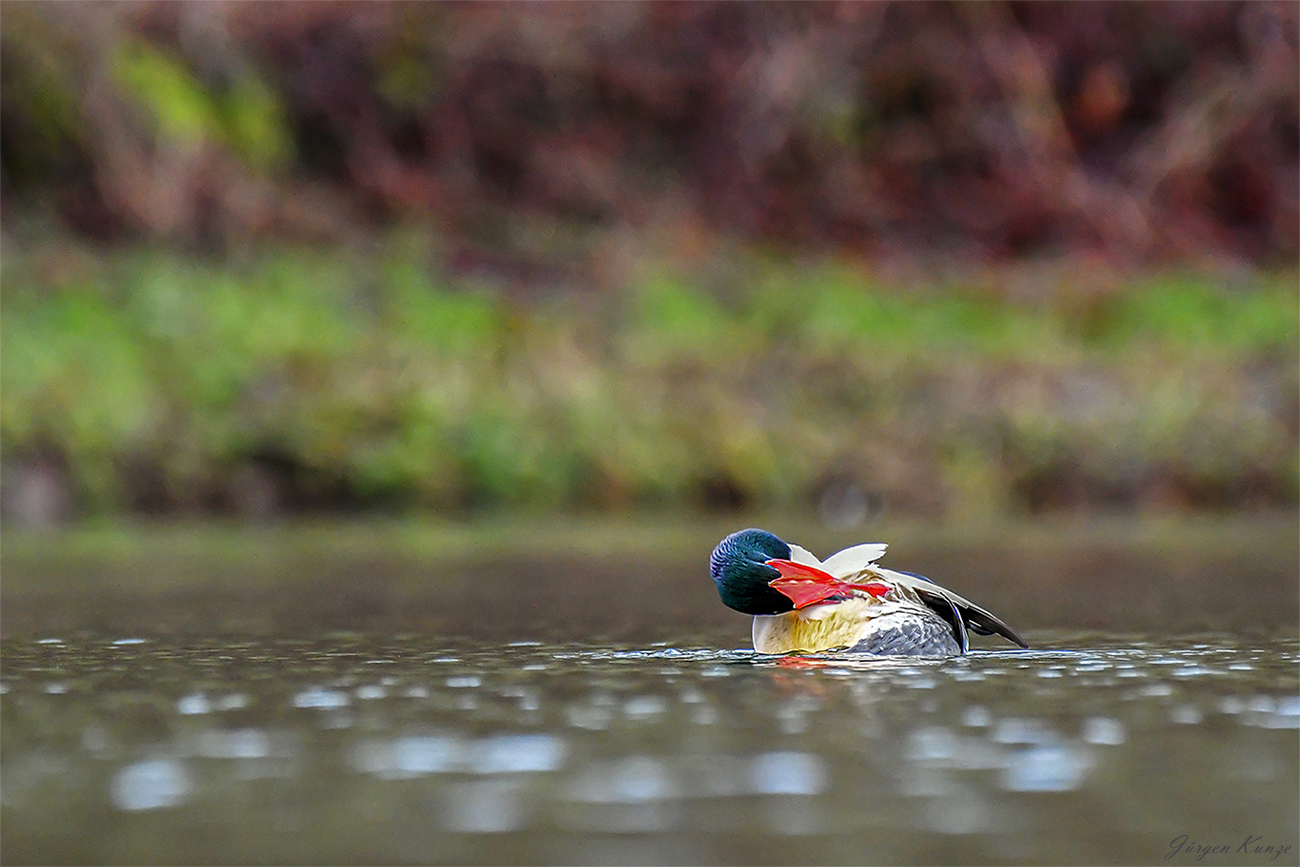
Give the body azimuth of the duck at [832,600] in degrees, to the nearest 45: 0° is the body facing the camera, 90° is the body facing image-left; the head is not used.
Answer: approximately 90°
